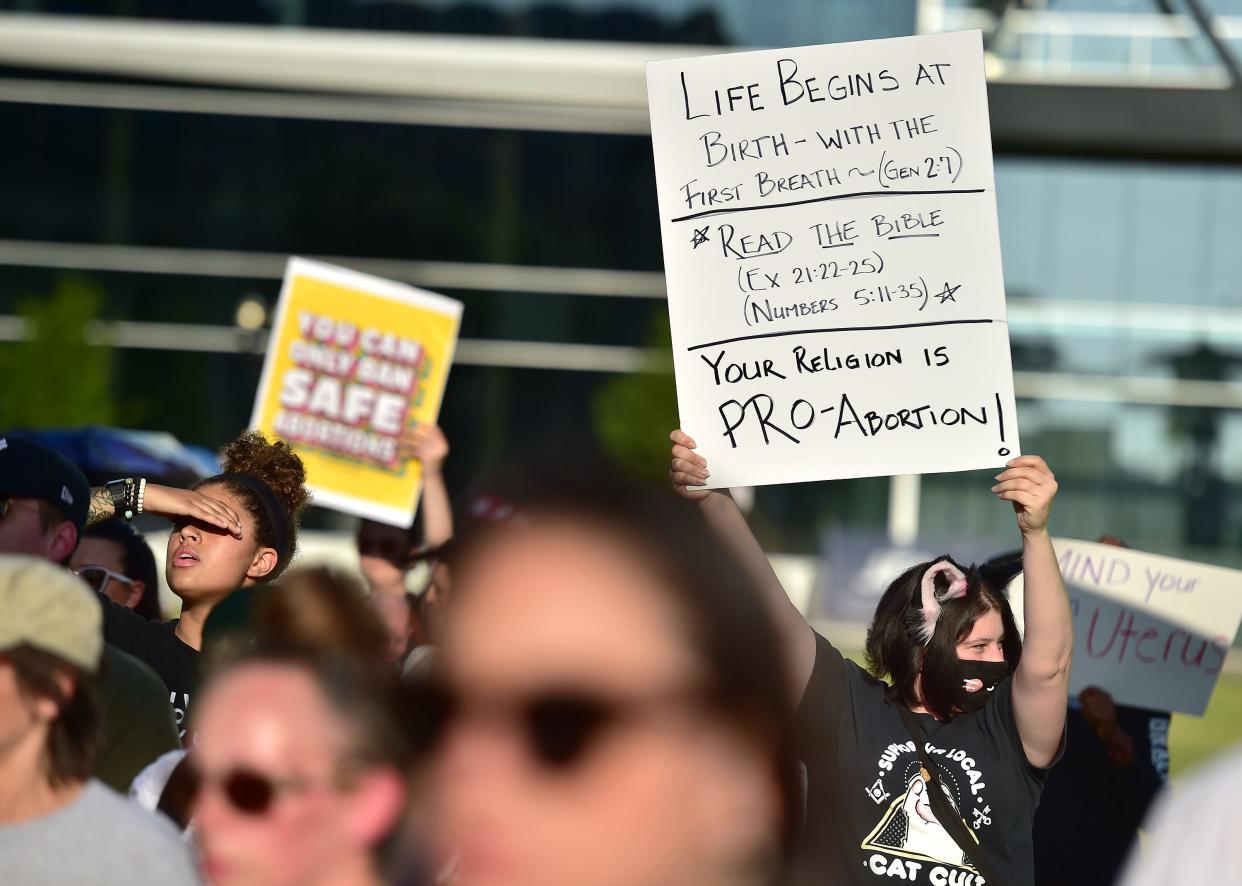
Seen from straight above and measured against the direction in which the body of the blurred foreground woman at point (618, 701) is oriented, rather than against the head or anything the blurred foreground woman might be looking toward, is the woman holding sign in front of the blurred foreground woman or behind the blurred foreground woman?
behind

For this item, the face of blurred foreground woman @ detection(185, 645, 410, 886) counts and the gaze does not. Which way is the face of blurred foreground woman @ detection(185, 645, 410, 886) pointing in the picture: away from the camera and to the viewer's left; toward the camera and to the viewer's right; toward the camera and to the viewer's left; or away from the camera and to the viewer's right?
toward the camera and to the viewer's left

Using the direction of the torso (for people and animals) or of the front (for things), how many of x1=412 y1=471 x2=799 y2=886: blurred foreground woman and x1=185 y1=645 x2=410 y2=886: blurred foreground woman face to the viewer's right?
0

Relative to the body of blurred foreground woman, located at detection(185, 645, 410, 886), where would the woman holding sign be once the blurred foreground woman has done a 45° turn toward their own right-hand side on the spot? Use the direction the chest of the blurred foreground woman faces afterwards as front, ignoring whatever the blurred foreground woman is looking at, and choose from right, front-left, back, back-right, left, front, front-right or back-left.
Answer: back-right

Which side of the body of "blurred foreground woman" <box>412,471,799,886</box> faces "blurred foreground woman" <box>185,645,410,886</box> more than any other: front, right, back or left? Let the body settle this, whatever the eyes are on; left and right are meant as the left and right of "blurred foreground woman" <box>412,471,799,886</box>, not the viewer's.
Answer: right

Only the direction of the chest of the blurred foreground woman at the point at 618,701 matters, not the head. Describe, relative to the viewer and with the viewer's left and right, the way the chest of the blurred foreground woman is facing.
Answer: facing the viewer and to the left of the viewer

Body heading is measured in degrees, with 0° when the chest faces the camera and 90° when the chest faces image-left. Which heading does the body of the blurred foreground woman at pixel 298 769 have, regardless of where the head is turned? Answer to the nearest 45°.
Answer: approximately 45°
